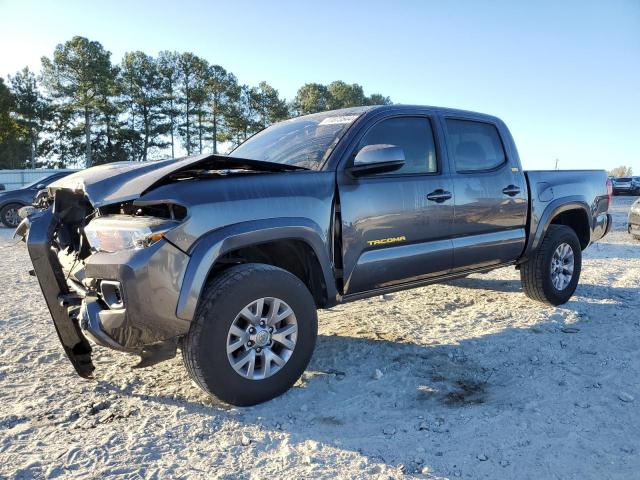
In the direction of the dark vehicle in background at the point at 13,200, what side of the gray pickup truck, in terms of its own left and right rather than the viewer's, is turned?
right

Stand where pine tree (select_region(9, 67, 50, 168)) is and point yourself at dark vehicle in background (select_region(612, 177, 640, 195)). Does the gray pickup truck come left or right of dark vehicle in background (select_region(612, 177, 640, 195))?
right

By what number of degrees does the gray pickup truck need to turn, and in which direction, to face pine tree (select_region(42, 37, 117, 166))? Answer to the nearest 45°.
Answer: approximately 90° to its right

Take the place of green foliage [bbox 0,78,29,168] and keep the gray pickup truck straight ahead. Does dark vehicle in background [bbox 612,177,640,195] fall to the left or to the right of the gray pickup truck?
left

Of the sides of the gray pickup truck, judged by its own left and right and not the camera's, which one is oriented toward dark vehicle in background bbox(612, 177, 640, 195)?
back

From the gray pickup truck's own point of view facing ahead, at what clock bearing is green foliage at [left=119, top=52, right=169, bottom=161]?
The green foliage is roughly at 4 o'clock from the gray pickup truck.

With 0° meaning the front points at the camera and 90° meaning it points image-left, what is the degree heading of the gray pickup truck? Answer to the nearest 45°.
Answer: approximately 45°

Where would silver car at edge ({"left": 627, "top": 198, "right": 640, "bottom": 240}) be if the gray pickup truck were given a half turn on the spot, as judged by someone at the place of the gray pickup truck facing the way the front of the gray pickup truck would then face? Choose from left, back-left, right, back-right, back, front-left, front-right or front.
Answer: front

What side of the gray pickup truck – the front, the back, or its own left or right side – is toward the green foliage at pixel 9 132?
right
